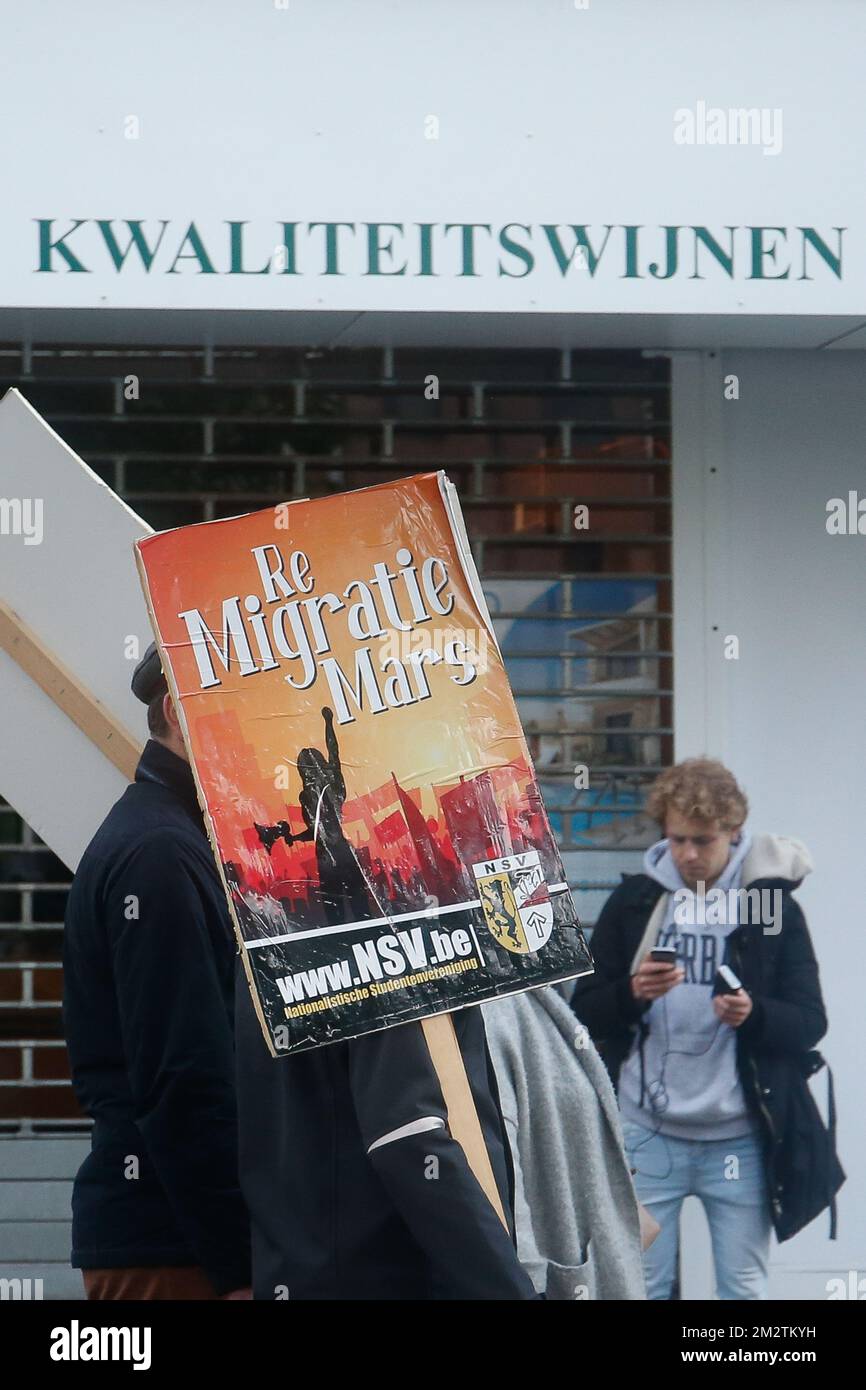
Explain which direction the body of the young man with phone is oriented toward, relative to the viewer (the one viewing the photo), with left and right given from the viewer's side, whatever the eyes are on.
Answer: facing the viewer

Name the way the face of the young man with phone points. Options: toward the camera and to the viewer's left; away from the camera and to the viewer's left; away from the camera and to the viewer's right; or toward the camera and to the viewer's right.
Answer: toward the camera and to the viewer's left
